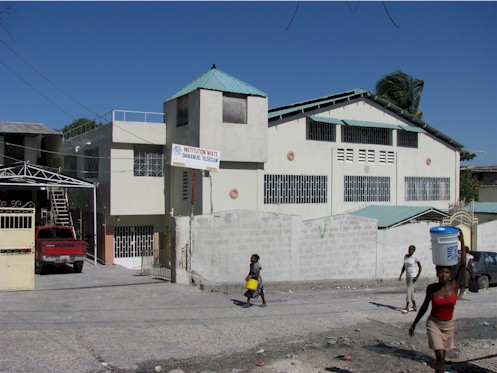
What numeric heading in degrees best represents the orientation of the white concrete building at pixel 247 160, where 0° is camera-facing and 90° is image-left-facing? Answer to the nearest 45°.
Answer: approximately 0°

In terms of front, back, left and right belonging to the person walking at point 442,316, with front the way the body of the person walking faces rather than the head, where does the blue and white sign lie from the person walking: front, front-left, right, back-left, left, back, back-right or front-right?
back-right

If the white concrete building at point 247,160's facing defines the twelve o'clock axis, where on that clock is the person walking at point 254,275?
The person walking is roughly at 12 o'clock from the white concrete building.

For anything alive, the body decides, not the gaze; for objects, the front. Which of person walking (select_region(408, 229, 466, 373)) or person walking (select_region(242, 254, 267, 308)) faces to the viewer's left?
person walking (select_region(242, 254, 267, 308))

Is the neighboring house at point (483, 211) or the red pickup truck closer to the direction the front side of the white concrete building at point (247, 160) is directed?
the red pickup truck

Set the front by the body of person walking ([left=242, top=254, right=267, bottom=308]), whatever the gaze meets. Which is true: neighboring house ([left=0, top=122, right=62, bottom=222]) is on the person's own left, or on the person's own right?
on the person's own right

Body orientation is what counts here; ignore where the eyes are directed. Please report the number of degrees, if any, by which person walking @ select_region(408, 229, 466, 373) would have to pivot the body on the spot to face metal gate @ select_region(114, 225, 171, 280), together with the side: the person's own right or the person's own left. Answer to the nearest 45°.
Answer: approximately 135° to the person's own right

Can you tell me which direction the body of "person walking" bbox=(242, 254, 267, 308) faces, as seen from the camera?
to the viewer's left
